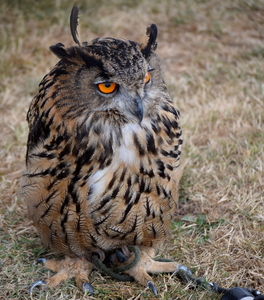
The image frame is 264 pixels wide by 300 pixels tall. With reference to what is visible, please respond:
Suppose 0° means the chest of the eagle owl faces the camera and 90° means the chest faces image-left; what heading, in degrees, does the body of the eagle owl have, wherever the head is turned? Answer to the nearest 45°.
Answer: approximately 0°
